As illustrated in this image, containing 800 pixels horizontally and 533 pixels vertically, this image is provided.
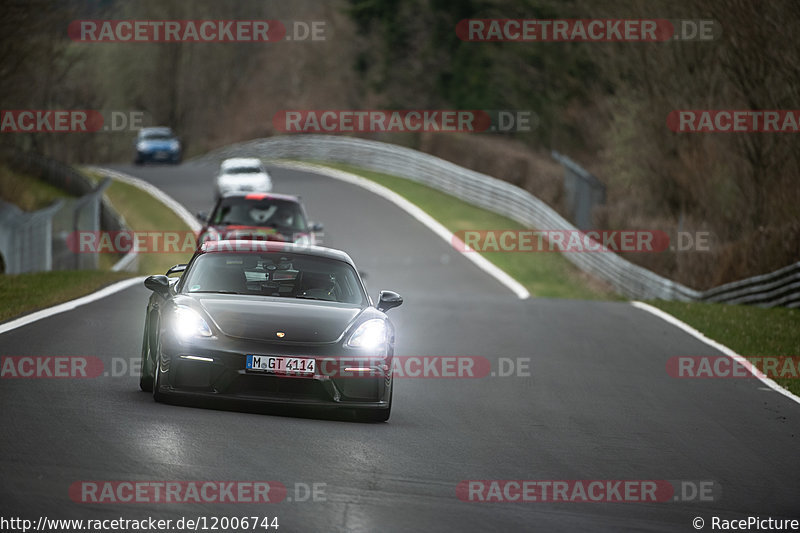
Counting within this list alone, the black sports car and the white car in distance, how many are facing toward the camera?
2

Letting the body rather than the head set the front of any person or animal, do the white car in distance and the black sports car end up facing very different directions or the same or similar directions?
same or similar directions

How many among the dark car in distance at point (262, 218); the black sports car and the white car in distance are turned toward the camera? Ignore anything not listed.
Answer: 3

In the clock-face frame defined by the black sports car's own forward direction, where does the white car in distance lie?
The white car in distance is roughly at 6 o'clock from the black sports car.

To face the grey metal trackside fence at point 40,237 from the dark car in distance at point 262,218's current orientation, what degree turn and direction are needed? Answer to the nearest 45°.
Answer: approximately 135° to its right

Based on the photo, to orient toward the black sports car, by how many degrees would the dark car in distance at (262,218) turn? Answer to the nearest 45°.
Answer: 0° — it already faces it

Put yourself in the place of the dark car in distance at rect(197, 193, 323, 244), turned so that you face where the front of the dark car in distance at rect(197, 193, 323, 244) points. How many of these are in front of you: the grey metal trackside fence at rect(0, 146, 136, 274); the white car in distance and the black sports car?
1

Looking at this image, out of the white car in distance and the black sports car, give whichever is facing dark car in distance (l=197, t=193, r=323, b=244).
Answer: the white car in distance

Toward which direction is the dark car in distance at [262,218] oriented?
toward the camera

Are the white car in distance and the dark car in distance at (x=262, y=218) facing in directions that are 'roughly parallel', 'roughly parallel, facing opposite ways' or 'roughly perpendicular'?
roughly parallel

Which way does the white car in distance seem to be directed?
toward the camera

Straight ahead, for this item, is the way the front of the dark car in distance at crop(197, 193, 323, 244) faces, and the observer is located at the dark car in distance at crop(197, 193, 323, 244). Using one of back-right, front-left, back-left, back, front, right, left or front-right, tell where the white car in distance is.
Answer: back

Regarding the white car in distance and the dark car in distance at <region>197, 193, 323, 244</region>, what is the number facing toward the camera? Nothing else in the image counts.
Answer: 2

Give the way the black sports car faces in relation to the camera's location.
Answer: facing the viewer

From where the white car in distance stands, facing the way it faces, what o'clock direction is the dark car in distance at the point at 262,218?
The dark car in distance is roughly at 12 o'clock from the white car in distance.

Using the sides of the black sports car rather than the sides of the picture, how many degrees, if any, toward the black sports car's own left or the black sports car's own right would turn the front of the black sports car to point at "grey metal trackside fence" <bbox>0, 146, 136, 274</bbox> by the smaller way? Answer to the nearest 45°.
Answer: approximately 180°
